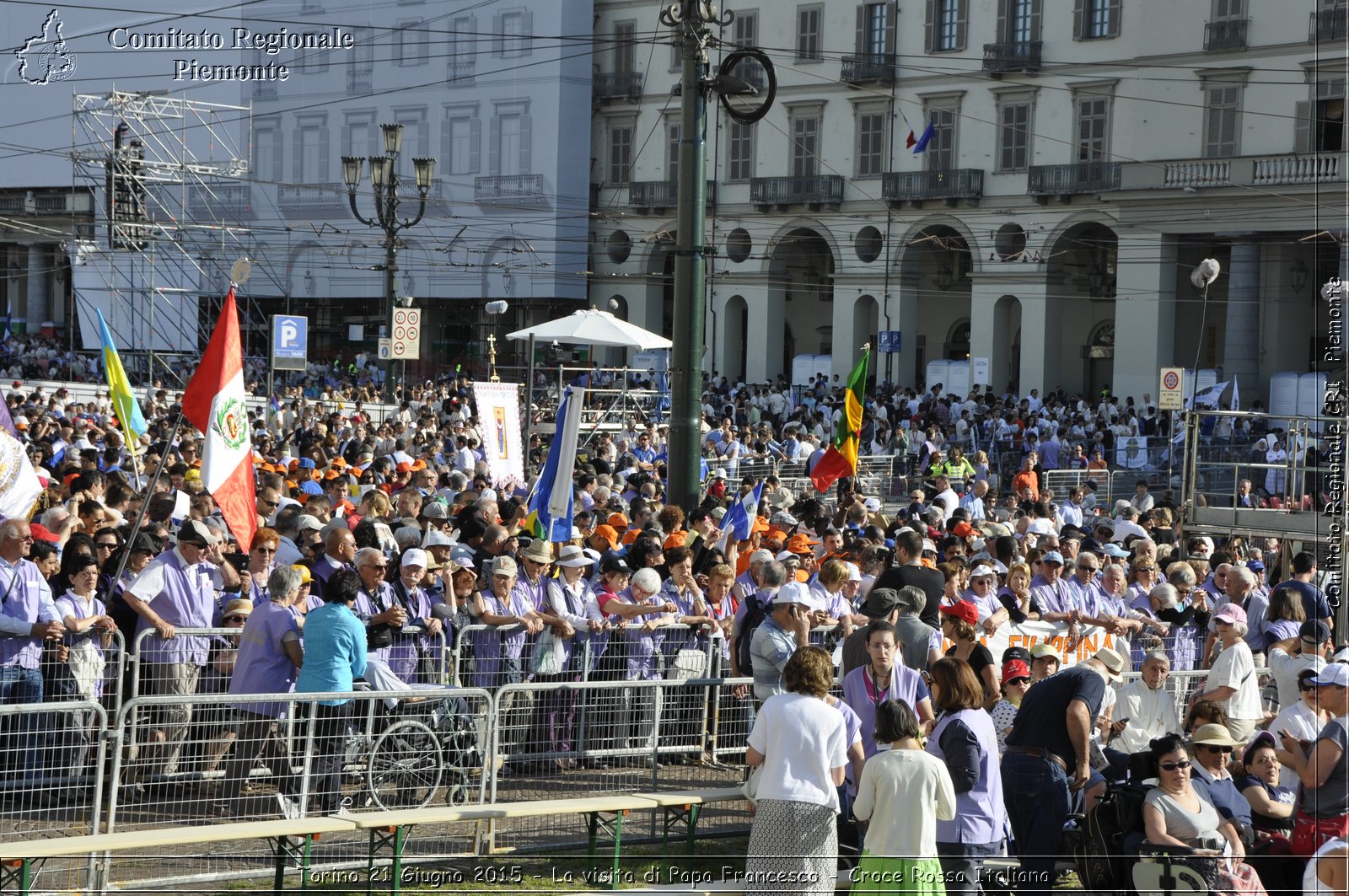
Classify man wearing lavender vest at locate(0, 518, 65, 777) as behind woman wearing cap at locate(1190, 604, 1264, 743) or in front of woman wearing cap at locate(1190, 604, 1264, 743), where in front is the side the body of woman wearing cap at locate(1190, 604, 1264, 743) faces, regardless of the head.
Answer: in front

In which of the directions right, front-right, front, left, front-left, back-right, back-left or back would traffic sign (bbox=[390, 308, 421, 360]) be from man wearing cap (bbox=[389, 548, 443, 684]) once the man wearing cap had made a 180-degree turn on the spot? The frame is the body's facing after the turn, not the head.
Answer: front

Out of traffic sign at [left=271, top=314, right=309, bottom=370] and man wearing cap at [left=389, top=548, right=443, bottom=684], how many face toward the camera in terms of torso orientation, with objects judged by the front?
2

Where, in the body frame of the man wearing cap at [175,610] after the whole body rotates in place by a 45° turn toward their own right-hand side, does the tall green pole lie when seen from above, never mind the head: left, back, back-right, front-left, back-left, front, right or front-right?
back-left

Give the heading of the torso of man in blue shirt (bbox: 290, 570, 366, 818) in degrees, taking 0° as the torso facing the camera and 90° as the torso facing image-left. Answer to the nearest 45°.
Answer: approximately 225°

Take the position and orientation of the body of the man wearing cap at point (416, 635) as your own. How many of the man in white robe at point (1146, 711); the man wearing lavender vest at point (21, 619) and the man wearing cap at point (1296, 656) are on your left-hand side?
2

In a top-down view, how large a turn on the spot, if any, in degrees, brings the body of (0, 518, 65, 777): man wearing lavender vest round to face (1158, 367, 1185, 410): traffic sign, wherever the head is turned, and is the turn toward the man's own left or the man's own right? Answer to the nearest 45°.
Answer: approximately 90° to the man's own left

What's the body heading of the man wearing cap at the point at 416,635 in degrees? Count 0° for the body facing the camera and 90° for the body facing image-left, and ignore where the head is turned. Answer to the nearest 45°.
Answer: approximately 0°

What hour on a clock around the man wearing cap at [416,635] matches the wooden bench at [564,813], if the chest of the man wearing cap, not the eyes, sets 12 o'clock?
The wooden bench is roughly at 11 o'clock from the man wearing cap.

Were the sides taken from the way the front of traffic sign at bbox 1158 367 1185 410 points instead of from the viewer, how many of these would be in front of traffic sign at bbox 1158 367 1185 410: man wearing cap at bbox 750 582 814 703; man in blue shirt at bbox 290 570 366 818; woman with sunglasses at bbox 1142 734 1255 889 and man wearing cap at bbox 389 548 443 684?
4
